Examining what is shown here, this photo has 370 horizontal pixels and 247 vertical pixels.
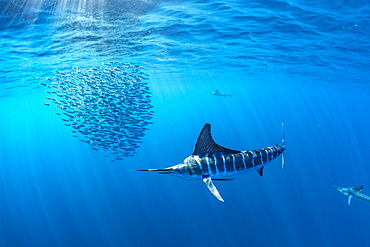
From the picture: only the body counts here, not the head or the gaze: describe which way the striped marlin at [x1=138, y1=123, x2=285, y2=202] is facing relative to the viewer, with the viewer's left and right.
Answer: facing to the left of the viewer
